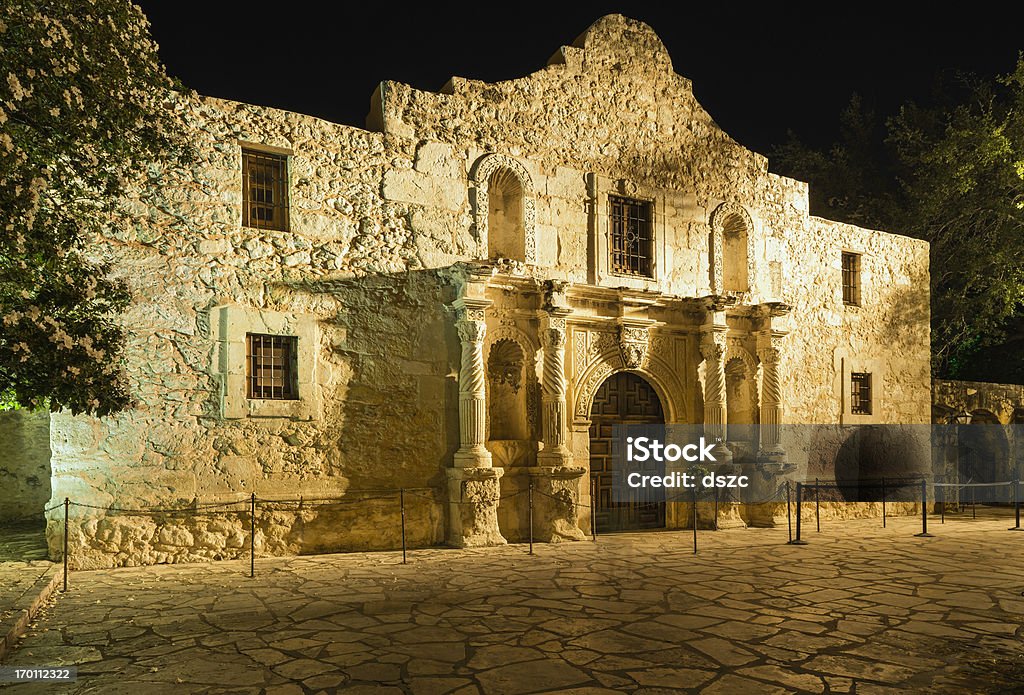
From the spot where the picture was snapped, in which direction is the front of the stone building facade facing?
facing the viewer and to the right of the viewer

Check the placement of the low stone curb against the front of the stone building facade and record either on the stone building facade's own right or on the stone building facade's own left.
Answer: on the stone building facade's own right

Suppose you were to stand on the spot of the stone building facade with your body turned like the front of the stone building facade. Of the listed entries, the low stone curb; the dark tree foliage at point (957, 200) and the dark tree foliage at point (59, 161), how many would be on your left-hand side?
1

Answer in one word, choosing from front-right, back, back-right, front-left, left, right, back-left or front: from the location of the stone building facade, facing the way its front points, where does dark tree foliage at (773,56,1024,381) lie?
left

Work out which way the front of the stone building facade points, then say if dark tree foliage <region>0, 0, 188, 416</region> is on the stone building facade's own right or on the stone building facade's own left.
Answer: on the stone building facade's own right

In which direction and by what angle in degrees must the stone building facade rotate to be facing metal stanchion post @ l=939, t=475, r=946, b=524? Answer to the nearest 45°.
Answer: approximately 90° to its left
